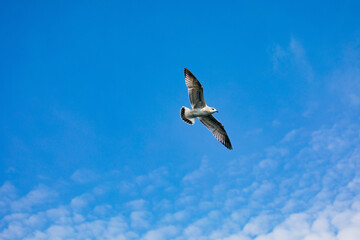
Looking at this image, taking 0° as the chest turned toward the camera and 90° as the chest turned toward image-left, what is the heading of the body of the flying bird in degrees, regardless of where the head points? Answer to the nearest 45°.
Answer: approximately 270°
